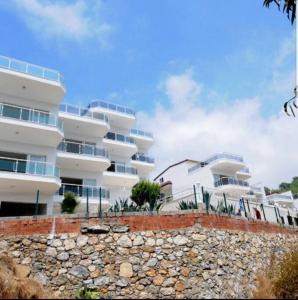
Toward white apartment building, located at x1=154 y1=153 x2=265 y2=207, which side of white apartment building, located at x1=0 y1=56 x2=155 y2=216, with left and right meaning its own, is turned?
left

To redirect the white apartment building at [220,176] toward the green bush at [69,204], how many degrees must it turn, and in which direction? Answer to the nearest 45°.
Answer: approximately 90° to its right

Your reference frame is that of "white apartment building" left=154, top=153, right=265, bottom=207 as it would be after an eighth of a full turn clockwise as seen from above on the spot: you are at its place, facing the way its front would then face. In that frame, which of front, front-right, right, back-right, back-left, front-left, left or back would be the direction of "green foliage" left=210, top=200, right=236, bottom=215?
front

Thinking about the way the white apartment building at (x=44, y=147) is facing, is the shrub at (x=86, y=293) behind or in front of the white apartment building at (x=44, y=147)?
in front

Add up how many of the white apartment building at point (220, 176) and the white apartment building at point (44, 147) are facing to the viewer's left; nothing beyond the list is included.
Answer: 0

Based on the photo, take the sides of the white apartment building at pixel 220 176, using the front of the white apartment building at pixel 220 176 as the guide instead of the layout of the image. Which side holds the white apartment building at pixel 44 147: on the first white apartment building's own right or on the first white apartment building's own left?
on the first white apartment building's own right

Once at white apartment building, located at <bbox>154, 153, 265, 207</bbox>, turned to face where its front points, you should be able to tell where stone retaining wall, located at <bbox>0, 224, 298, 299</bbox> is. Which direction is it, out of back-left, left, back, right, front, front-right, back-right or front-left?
front-right

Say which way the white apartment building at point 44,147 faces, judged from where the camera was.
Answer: facing the viewer and to the right of the viewer

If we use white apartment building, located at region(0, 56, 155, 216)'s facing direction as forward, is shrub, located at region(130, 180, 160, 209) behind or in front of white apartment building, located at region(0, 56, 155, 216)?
in front

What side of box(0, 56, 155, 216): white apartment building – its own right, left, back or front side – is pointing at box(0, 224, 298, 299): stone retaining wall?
front

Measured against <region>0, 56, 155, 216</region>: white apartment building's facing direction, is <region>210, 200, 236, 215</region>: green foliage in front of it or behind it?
in front
